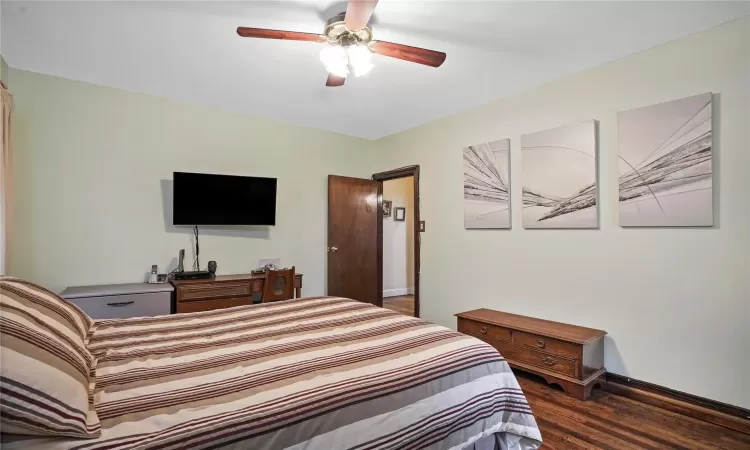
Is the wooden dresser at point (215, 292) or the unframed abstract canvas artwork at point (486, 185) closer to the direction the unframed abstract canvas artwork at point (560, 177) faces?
the wooden dresser

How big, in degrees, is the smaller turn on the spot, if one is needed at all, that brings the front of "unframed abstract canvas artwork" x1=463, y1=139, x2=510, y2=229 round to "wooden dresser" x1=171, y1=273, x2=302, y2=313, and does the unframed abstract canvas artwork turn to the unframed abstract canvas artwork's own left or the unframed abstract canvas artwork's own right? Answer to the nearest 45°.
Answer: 0° — it already faces it

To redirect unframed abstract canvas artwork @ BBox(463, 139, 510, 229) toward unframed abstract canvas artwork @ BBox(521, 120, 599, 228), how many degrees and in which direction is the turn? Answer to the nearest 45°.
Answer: approximately 90° to its left

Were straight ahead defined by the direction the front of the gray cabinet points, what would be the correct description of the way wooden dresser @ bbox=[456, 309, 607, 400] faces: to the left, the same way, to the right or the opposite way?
to the right

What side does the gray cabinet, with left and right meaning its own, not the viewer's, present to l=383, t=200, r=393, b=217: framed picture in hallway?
left

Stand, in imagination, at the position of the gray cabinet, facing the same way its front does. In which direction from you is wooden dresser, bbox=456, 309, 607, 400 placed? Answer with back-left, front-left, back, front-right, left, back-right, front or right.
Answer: front-left

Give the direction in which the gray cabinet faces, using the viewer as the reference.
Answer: facing the viewer

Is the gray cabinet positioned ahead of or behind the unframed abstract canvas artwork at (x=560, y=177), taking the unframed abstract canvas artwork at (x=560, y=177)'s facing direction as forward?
ahead

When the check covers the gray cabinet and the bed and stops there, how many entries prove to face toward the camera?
1

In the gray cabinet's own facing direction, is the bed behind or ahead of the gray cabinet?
ahead

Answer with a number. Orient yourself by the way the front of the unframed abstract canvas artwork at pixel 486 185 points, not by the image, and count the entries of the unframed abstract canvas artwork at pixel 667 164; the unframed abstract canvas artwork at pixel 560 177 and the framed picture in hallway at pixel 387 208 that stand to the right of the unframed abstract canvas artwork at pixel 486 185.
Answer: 1

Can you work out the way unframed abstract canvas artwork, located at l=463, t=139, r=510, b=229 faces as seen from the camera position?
facing the viewer and to the left of the viewer

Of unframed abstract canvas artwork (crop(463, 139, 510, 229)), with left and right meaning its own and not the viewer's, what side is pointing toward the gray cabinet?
front

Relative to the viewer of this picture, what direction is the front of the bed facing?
facing away from the viewer and to the right of the viewer
